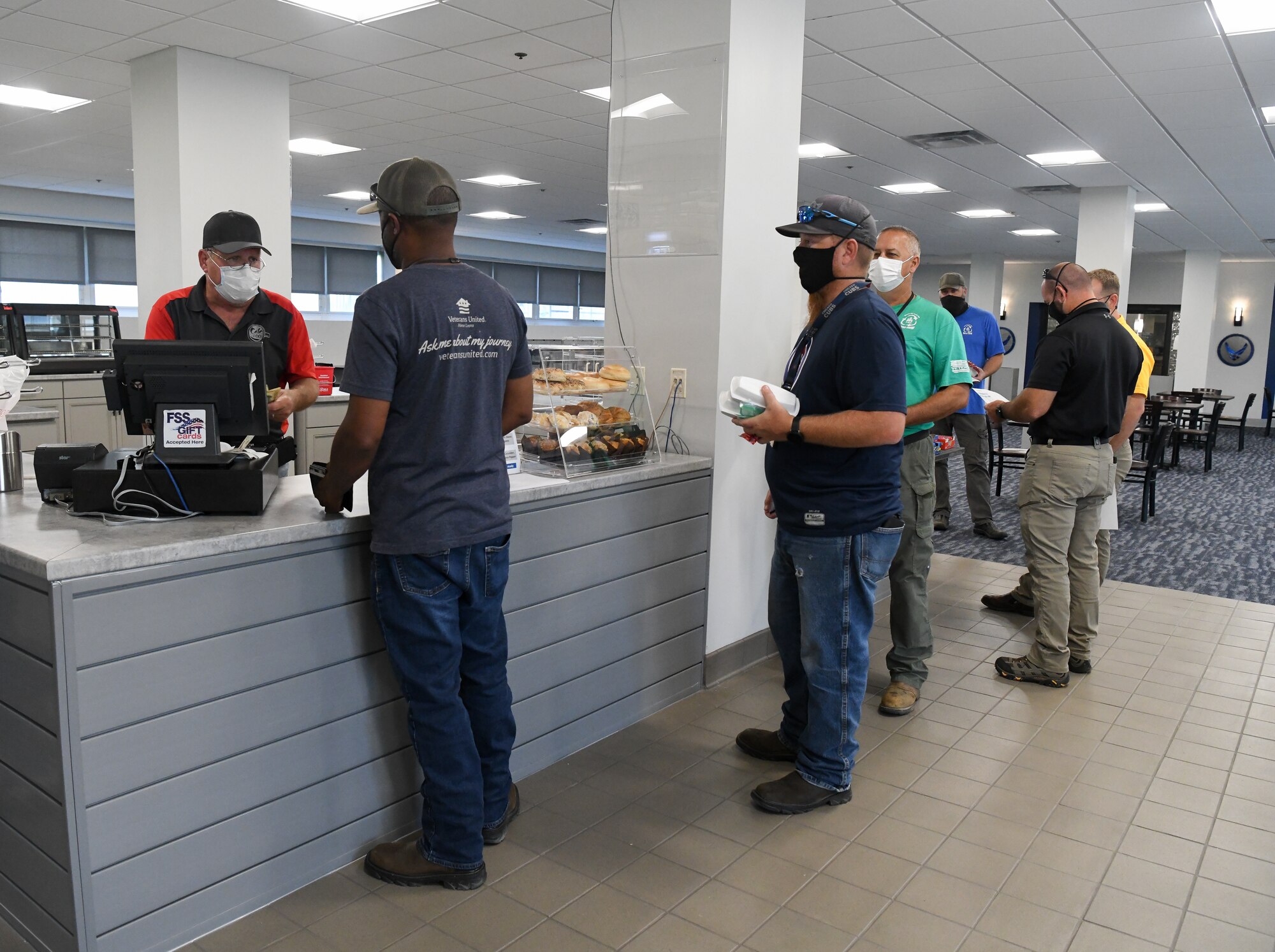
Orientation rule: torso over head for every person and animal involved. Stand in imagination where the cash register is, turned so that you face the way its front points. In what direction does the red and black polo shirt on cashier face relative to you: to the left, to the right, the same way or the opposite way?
the opposite way

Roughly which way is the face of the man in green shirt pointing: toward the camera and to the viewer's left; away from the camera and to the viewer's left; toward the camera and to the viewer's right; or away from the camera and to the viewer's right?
toward the camera and to the viewer's left

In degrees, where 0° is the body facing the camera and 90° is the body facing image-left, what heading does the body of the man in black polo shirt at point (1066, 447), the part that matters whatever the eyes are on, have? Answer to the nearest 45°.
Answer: approximately 135°

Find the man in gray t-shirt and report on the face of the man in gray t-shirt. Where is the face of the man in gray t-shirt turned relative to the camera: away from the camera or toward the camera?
away from the camera

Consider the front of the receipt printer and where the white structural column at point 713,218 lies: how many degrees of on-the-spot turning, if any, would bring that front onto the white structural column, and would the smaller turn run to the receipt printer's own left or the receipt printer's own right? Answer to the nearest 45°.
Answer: approximately 90° to the receipt printer's own right

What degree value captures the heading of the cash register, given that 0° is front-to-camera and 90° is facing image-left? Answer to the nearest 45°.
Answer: approximately 180°

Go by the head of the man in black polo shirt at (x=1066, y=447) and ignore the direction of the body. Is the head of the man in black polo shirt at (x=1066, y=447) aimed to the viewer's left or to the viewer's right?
to the viewer's left

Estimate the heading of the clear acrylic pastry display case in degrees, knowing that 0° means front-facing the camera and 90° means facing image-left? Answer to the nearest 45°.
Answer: approximately 315°

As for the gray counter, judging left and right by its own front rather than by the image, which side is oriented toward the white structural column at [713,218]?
left

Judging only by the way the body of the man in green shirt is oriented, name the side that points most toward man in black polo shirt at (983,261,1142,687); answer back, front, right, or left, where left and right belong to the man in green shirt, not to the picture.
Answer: back

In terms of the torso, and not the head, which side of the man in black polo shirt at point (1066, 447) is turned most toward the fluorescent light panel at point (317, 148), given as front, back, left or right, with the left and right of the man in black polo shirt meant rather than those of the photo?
front

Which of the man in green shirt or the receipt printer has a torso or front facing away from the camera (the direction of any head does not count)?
the receipt printer

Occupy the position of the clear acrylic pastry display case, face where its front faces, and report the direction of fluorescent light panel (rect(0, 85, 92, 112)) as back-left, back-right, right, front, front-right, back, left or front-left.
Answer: back
